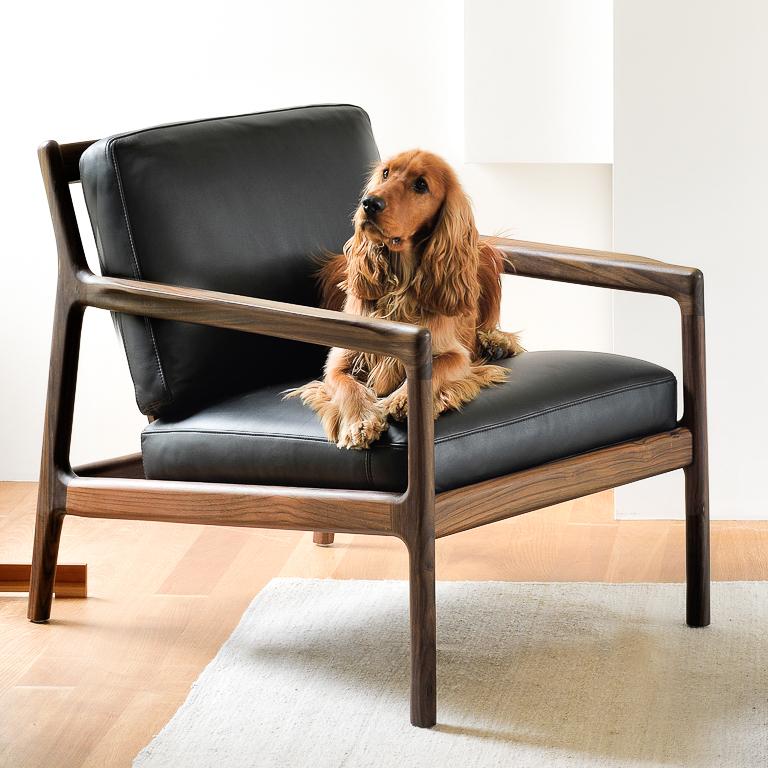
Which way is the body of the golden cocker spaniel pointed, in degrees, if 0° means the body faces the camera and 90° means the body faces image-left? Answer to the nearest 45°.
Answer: approximately 0°

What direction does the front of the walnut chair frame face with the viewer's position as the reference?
facing the viewer and to the right of the viewer
